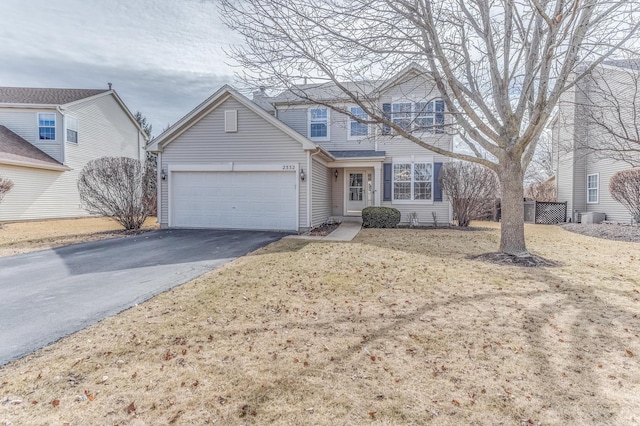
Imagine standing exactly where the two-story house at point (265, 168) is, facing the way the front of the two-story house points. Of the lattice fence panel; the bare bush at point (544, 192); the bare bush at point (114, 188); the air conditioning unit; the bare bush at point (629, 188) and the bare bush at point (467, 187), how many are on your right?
1

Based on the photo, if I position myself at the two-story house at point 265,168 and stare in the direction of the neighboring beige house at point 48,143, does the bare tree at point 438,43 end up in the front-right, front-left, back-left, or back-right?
back-left

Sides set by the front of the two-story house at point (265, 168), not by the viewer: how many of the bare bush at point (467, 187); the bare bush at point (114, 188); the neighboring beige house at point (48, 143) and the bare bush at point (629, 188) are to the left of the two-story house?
2

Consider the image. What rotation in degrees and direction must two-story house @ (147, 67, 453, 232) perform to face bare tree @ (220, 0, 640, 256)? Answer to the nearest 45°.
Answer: approximately 45° to its left

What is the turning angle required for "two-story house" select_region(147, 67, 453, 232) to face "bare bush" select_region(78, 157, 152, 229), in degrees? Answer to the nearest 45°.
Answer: approximately 90° to its right

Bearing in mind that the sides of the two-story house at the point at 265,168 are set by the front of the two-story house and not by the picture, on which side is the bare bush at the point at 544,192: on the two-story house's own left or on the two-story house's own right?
on the two-story house's own left

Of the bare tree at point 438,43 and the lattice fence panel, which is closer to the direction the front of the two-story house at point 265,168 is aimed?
the bare tree

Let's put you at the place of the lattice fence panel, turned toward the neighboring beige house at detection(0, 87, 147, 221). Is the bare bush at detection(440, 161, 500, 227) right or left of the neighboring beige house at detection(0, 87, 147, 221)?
left

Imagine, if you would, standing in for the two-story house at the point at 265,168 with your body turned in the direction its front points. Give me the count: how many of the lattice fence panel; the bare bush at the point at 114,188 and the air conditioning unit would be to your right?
1

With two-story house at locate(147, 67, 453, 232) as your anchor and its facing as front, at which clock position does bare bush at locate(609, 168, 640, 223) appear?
The bare bush is roughly at 9 o'clock from the two-story house.

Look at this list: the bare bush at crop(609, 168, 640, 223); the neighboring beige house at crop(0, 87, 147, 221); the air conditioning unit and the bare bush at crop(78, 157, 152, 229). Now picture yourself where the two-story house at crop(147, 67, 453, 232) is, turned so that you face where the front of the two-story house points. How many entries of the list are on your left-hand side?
2

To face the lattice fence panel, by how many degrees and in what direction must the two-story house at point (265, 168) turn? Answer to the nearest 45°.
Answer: approximately 90° to its left

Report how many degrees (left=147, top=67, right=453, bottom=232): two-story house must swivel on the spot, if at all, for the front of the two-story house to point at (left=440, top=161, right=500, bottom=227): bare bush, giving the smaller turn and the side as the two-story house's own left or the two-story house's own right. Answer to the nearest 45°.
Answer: approximately 90° to the two-story house's own left

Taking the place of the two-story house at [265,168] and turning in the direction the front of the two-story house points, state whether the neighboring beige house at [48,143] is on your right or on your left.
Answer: on your right

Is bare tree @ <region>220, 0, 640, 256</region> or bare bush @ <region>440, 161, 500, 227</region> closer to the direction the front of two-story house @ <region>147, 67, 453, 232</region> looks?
the bare tree

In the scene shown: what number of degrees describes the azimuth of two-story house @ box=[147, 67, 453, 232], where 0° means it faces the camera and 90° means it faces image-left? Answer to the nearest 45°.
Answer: approximately 0°
